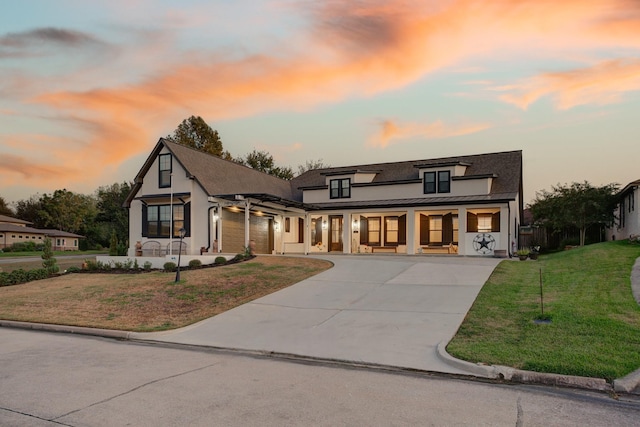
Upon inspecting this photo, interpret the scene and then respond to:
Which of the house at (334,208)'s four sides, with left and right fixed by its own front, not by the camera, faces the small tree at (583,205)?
left

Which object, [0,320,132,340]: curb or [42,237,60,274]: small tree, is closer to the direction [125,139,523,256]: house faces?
the curb

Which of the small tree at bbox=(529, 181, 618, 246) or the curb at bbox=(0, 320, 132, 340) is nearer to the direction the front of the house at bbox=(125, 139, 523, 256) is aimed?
the curb

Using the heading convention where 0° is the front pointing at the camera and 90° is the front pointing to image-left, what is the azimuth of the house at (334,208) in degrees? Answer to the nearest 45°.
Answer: approximately 0°

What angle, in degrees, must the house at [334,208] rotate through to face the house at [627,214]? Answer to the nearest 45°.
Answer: approximately 90° to its left

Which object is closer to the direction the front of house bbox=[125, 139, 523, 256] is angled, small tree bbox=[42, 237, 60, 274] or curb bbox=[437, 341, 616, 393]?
the curb

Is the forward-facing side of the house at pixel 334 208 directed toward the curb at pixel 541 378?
yes

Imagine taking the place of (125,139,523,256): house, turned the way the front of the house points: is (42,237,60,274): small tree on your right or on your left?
on your right
